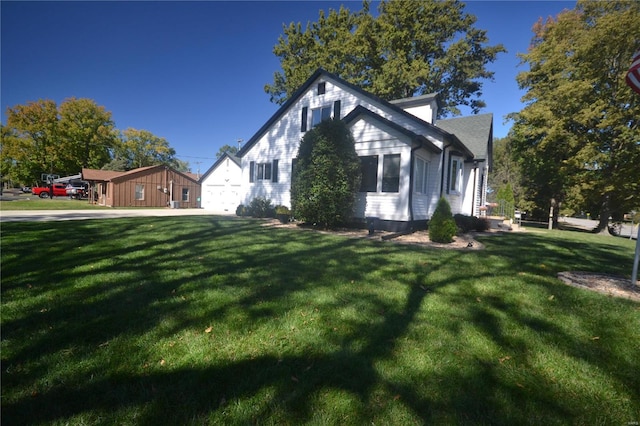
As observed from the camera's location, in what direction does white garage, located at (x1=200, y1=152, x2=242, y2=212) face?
facing the viewer

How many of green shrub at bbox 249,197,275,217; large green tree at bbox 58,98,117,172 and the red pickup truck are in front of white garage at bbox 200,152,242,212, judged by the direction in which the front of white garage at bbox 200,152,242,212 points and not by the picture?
1

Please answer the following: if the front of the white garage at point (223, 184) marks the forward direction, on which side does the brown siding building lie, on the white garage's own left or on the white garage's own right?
on the white garage's own right

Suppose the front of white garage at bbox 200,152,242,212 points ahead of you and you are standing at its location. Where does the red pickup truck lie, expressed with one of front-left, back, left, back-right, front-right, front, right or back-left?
back-right

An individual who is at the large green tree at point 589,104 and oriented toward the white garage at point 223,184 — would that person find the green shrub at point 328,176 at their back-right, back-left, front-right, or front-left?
front-left
